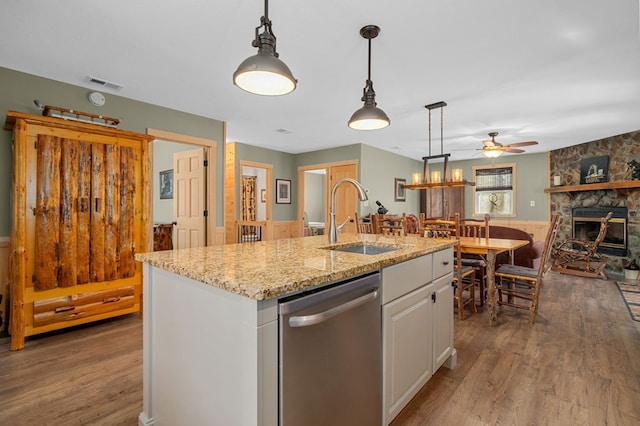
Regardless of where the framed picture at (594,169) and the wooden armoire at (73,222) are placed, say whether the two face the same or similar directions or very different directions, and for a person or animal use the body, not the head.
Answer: very different directions

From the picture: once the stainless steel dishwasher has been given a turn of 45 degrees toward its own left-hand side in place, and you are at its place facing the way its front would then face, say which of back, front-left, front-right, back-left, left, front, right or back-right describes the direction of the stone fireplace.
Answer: front-left

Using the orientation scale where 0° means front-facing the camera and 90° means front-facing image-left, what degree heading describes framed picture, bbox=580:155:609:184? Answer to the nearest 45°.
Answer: approximately 45°

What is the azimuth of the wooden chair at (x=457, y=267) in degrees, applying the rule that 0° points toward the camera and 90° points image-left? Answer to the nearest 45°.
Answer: approximately 225°

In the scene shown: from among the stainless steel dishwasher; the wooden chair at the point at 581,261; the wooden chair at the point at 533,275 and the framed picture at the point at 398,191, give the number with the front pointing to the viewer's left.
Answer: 2

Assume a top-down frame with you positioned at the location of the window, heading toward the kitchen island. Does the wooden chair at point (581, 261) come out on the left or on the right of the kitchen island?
left

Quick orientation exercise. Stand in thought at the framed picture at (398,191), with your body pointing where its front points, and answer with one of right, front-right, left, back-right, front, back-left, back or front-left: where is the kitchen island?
front-right

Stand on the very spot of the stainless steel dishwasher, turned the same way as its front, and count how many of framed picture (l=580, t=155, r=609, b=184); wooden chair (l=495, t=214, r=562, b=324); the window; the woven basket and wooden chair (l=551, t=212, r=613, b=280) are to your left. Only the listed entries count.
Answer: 5

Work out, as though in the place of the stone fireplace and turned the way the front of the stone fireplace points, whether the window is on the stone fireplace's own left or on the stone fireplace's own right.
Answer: on the stone fireplace's own right

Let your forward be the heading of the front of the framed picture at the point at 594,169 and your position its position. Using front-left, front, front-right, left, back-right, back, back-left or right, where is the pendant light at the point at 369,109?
front-left

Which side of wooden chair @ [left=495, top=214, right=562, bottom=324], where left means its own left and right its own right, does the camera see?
left

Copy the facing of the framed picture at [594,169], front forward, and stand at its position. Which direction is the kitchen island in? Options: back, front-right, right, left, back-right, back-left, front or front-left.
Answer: front-left
